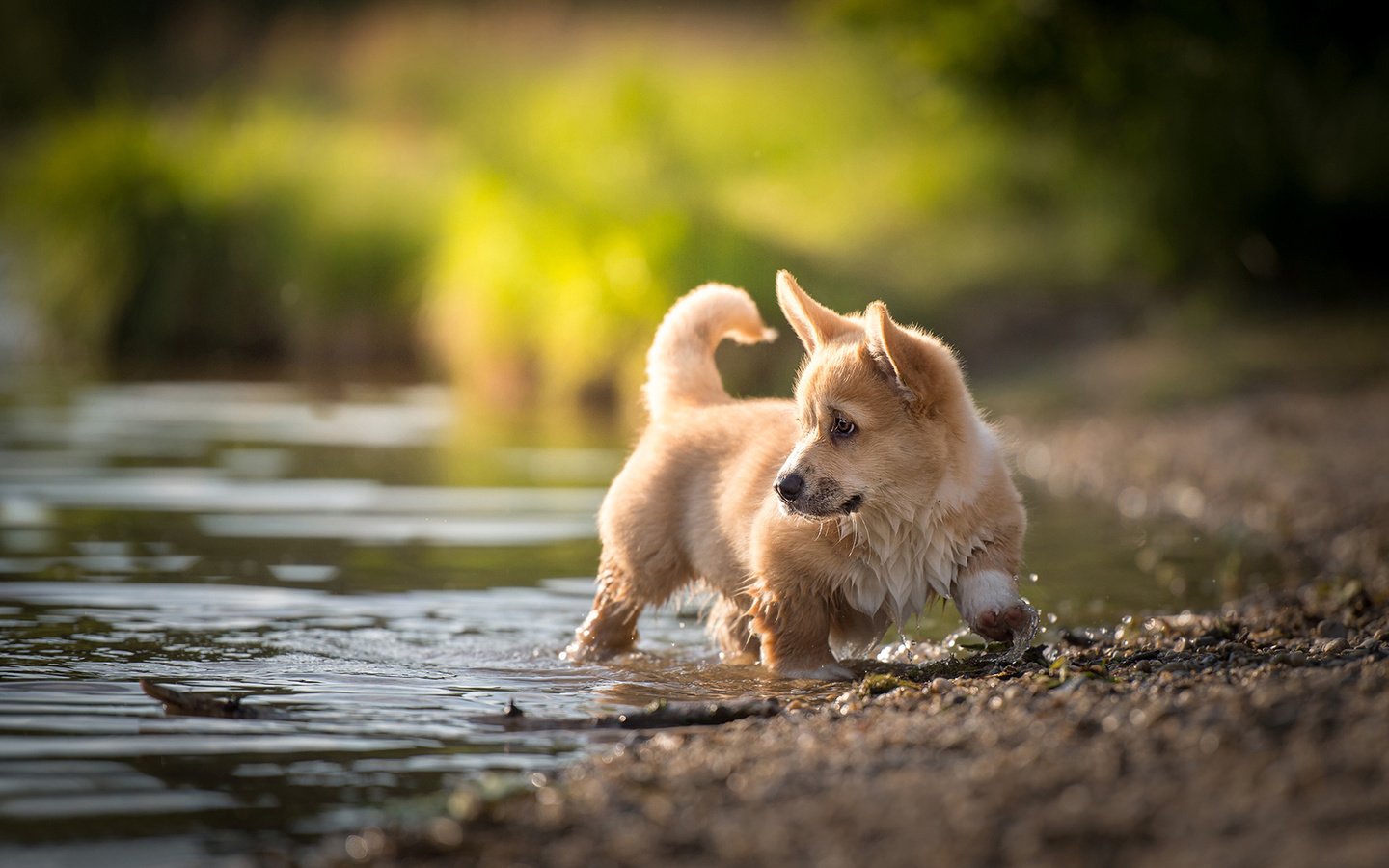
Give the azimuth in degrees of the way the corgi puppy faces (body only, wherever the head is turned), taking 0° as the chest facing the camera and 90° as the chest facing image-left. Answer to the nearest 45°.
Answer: approximately 315°

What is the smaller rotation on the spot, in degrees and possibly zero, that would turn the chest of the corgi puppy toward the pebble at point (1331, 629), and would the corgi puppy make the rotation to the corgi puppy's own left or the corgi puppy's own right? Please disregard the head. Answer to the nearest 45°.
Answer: approximately 45° to the corgi puppy's own left
